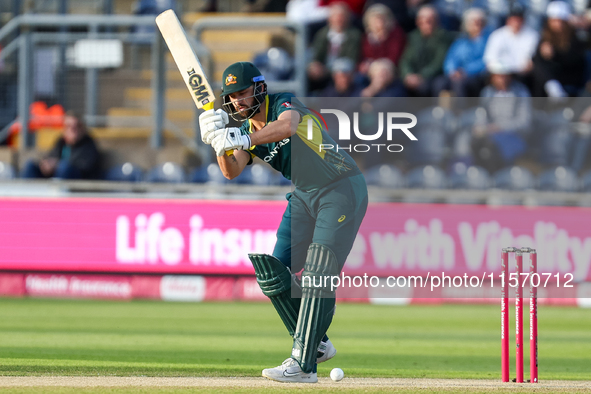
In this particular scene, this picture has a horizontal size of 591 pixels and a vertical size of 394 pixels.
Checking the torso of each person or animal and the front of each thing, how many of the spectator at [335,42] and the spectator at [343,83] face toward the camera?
2

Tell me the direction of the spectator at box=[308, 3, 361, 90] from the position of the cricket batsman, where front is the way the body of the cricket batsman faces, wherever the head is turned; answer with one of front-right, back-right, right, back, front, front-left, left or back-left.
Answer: back-right

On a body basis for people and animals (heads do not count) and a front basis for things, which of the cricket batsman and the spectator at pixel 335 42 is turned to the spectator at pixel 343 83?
the spectator at pixel 335 42

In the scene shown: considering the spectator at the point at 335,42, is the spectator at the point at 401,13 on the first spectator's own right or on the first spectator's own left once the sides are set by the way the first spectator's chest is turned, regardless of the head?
on the first spectator's own left

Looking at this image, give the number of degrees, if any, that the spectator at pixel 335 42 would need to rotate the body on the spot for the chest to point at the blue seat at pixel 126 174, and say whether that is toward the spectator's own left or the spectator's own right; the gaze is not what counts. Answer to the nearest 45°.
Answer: approximately 45° to the spectator's own right

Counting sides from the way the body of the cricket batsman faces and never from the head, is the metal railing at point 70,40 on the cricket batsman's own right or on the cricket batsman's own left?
on the cricket batsman's own right

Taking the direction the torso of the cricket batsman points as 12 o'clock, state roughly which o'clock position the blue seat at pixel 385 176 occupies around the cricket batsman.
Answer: The blue seat is roughly at 5 o'clock from the cricket batsman.
